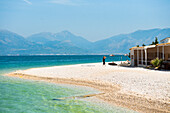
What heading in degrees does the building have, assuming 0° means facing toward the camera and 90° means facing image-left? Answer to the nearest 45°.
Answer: approximately 45°
